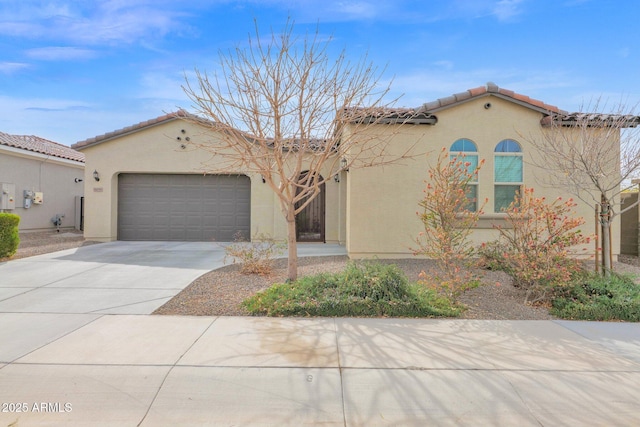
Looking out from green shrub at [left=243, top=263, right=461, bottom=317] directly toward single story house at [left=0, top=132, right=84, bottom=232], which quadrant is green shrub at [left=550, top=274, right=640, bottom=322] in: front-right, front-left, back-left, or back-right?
back-right

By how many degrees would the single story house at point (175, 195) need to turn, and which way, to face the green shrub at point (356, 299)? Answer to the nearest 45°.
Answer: approximately 45° to its left

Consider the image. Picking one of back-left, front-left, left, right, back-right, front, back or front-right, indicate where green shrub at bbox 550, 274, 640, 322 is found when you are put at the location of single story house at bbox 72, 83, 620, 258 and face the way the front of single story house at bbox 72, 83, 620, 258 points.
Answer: front-left

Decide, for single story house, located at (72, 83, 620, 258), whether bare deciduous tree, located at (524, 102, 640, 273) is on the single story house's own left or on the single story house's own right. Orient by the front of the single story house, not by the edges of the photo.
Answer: on the single story house's own left

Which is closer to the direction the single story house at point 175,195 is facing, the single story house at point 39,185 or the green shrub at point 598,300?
the green shrub

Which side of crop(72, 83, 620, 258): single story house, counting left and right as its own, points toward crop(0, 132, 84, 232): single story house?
right

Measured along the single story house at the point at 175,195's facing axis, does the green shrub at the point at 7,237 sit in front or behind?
in front

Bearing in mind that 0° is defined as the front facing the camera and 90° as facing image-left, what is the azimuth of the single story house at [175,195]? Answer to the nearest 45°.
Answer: approximately 0°
